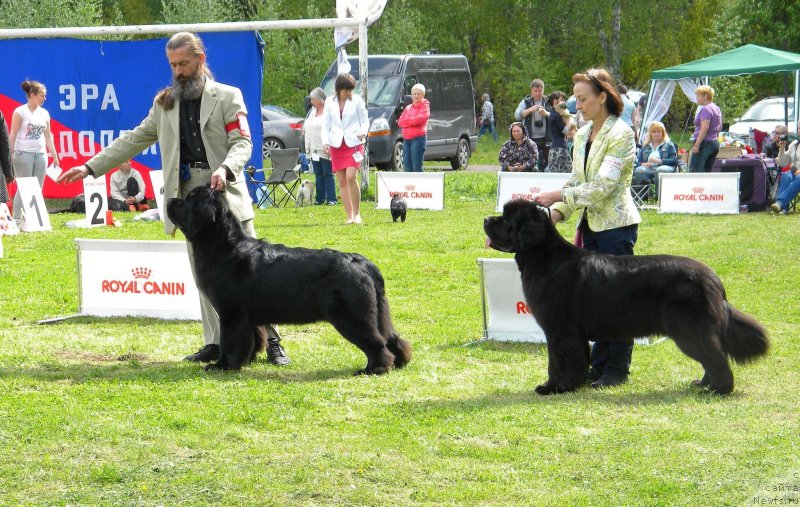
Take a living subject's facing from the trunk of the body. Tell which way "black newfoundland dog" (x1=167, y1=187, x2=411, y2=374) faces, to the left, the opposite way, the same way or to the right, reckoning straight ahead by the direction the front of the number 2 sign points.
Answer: to the right

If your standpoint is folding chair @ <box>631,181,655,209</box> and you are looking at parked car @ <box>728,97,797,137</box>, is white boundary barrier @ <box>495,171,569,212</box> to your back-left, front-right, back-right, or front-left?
back-left

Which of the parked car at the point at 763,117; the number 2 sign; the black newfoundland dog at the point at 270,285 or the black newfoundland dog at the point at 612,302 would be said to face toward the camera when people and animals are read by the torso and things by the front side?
the number 2 sign

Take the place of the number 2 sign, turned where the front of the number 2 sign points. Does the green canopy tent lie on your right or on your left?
on your left

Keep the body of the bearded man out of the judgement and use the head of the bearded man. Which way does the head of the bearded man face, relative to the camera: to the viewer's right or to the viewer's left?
to the viewer's left

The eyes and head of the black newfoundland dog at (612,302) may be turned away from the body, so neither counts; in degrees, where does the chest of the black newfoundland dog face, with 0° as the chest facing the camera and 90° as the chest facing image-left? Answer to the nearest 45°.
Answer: approximately 90°

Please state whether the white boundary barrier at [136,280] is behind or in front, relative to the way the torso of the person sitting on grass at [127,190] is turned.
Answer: in front

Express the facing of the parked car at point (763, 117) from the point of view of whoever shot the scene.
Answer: facing to the left of the viewer

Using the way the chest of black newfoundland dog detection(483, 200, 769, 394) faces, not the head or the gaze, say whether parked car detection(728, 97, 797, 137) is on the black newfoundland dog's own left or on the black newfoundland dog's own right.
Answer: on the black newfoundland dog's own right

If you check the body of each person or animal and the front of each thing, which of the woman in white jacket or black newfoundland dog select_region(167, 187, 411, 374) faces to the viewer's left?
the black newfoundland dog

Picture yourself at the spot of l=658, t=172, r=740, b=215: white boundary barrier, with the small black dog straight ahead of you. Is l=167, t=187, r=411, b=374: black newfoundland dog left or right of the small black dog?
left

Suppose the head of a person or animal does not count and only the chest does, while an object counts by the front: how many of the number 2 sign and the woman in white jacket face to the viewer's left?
0

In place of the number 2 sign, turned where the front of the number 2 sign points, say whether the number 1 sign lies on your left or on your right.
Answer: on your right

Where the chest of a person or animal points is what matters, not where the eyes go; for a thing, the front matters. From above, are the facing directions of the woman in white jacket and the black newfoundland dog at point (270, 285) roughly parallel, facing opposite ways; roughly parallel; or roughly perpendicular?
roughly perpendicular
